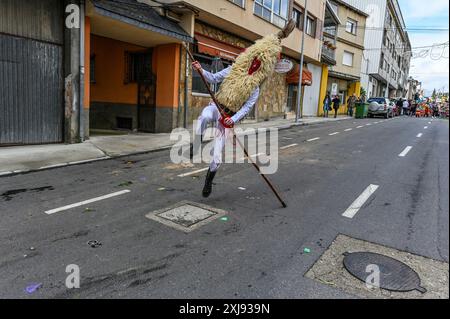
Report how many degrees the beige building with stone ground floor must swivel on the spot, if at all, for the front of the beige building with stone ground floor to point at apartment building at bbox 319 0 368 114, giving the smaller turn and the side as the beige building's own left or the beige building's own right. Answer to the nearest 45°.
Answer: approximately 90° to the beige building's own left

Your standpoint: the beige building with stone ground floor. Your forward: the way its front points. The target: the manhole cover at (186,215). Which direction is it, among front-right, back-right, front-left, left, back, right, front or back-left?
front-right

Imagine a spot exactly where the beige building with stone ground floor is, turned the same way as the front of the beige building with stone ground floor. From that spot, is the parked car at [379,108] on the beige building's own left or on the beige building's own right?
on the beige building's own left

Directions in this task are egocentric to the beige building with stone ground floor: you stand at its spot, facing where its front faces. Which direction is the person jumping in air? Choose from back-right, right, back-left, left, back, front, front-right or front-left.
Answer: front-right

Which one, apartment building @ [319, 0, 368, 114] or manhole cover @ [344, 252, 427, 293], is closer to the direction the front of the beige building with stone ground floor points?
the manhole cover

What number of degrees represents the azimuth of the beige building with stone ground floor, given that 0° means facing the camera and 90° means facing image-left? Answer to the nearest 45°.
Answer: approximately 315°
